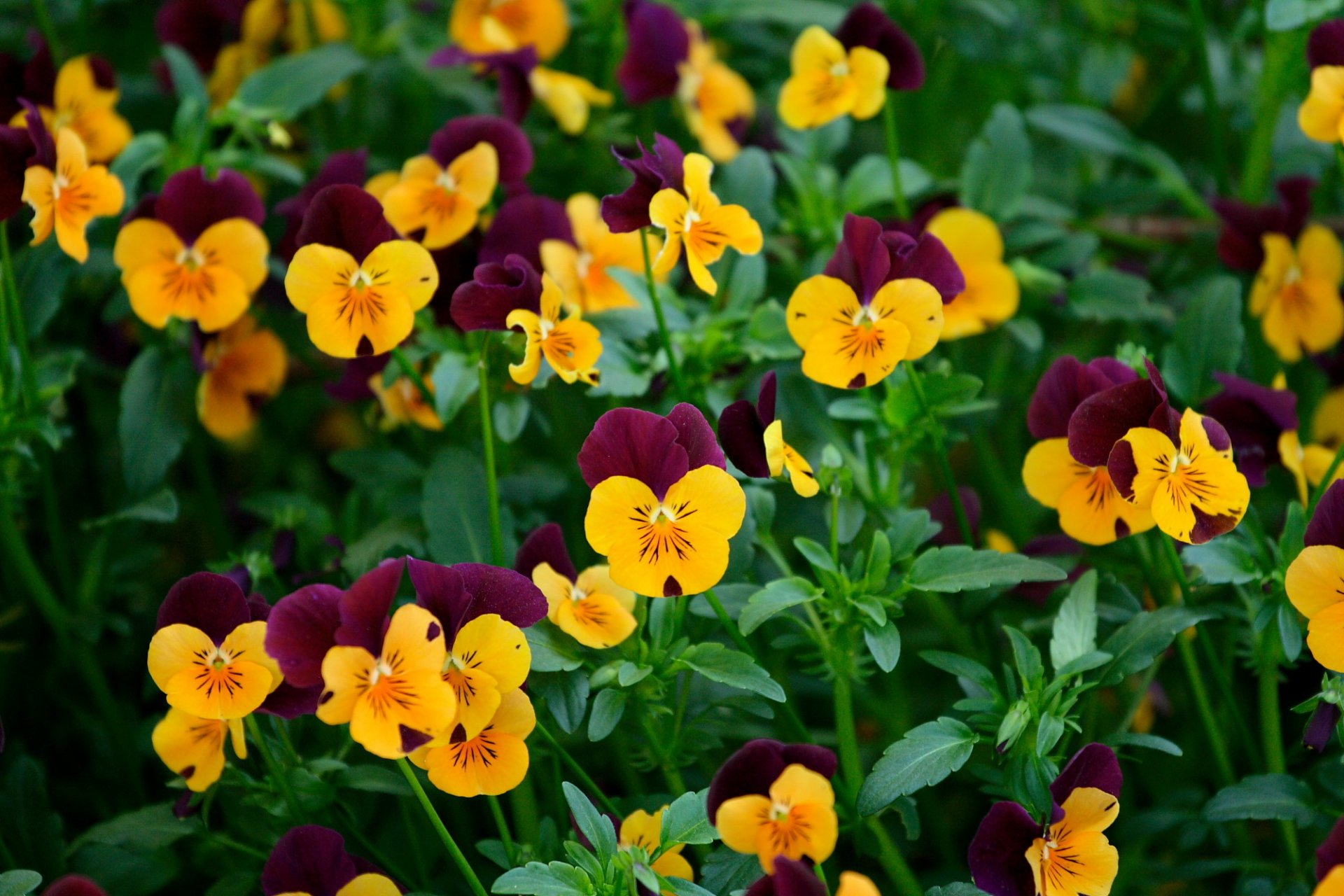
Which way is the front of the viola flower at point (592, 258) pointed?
toward the camera

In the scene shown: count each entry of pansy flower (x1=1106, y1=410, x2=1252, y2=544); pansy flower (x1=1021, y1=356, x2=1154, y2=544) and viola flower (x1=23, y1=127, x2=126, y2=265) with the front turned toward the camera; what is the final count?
3

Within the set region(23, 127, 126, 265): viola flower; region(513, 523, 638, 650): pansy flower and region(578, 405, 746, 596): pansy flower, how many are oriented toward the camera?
3

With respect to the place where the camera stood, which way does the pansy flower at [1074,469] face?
facing the viewer

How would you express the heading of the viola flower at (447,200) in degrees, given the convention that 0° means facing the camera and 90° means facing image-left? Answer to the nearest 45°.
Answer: approximately 0°

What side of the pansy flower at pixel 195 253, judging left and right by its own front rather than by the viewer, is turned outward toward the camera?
front

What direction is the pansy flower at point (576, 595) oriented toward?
toward the camera
